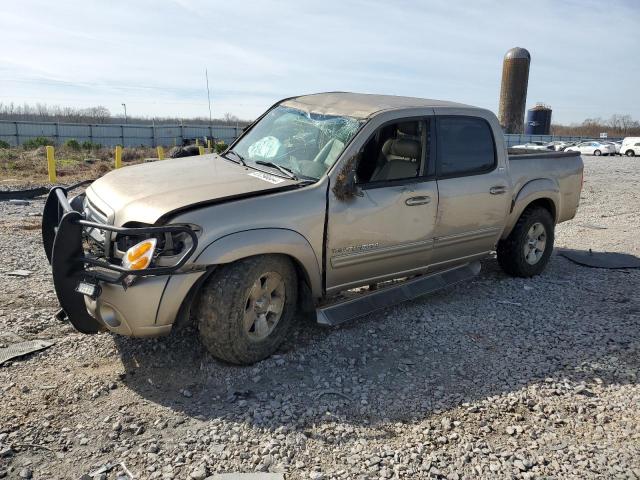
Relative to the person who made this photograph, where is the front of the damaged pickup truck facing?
facing the viewer and to the left of the viewer

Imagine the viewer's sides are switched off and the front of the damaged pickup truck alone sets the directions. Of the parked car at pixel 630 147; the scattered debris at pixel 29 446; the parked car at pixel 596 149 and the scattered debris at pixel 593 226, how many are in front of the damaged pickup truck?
1

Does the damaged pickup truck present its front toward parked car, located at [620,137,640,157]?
no

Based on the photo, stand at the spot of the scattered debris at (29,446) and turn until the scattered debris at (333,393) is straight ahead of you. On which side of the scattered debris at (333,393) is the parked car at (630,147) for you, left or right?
left

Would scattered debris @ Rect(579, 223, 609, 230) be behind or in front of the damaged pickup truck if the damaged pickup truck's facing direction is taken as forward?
behind

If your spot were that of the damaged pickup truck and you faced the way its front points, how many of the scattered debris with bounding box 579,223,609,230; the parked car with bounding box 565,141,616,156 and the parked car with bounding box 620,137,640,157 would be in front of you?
0

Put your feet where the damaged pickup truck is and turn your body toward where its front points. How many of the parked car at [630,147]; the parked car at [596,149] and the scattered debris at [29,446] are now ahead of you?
1

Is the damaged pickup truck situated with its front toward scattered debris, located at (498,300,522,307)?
no

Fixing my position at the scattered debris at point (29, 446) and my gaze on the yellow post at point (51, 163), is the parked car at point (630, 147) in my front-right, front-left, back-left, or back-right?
front-right

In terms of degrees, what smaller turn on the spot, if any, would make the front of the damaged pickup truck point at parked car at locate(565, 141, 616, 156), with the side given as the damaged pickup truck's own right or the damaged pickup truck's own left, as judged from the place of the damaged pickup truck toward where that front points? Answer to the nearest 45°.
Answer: approximately 180°

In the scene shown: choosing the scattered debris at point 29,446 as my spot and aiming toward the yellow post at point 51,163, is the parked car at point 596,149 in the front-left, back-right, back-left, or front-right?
front-right

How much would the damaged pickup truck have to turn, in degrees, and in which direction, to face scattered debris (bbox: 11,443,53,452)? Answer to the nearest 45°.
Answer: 0° — it already faces it
